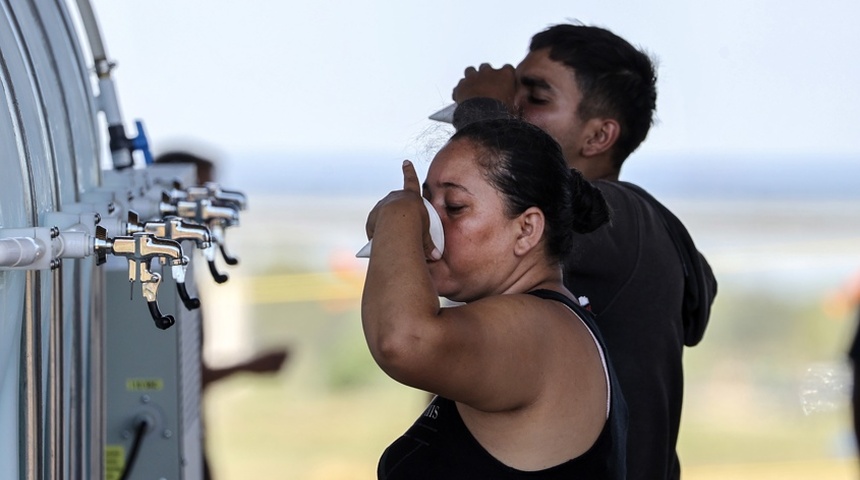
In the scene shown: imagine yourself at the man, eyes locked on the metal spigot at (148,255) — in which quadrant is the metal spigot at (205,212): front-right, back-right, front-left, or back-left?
front-right

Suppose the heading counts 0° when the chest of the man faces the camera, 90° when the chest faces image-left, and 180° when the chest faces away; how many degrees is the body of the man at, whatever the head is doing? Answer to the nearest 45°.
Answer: approximately 90°

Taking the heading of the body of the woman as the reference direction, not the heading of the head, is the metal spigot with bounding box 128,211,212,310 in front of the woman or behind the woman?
in front

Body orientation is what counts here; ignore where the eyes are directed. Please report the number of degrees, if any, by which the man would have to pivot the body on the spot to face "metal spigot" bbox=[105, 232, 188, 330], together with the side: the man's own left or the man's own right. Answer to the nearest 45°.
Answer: approximately 45° to the man's own left

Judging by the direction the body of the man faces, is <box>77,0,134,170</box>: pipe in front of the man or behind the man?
in front

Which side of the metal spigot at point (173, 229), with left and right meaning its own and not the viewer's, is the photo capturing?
right

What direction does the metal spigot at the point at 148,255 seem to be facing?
to the viewer's right

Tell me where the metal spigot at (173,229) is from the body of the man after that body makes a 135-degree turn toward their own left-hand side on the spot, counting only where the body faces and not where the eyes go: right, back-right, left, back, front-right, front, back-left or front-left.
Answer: right

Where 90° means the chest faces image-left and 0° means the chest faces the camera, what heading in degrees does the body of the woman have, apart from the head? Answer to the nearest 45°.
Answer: approximately 90°

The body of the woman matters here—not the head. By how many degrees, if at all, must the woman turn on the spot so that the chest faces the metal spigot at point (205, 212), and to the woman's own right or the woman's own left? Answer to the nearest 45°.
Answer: approximately 45° to the woman's own right

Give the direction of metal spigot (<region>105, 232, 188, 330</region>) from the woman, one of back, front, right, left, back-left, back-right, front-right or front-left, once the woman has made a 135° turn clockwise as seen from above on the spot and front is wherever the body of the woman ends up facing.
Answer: back-left

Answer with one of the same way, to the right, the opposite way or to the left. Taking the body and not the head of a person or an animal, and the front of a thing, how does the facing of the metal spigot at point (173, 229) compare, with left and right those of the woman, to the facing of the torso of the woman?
the opposite way

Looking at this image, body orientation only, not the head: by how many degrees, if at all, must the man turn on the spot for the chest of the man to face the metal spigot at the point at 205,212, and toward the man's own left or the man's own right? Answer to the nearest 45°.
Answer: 0° — they already face it

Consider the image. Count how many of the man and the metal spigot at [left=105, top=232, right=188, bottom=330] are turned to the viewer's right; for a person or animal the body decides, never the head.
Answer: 1
